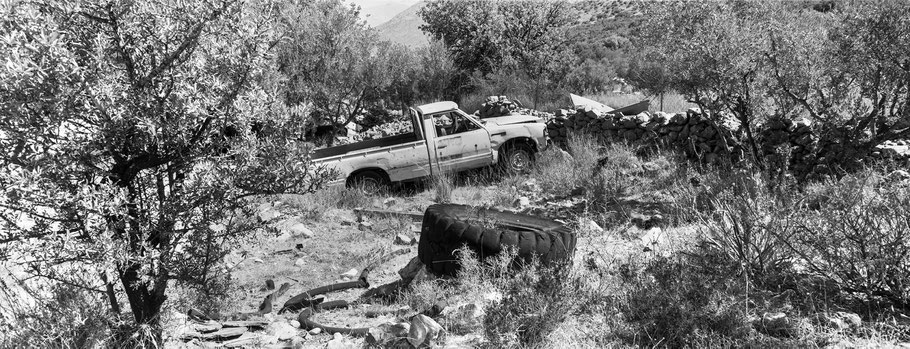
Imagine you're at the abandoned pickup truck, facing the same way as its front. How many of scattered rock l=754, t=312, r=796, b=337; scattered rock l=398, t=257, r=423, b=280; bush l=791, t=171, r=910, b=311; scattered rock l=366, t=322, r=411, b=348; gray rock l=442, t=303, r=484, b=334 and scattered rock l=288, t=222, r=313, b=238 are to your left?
0

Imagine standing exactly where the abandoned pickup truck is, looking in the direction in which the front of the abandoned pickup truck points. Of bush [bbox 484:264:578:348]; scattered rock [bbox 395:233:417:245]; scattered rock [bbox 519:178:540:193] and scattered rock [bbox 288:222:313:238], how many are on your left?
0

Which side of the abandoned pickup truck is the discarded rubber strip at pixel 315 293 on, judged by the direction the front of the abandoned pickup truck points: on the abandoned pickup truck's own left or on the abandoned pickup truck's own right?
on the abandoned pickup truck's own right

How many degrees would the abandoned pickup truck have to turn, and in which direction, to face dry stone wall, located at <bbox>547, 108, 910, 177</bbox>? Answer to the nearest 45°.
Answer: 0° — it already faces it

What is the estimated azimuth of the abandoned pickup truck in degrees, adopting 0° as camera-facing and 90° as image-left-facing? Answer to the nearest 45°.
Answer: approximately 270°

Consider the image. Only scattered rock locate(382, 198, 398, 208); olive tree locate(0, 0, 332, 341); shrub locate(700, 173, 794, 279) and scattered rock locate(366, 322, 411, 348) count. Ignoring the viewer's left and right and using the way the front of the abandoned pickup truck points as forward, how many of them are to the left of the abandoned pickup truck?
0

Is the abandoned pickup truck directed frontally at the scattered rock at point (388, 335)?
no

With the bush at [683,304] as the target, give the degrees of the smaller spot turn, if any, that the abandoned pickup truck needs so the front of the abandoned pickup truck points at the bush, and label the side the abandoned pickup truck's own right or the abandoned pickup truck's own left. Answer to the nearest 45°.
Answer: approximately 90° to the abandoned pickup truck's own right

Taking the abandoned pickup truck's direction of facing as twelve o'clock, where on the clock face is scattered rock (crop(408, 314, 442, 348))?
The scattered rock is roughly at 3 o'clock from the abandoned pickup truck.

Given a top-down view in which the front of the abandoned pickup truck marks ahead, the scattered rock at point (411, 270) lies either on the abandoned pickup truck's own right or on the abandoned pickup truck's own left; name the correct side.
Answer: on the abandoned pickup truck's own right

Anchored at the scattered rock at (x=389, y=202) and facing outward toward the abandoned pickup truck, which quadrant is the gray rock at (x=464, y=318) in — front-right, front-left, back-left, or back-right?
back-right

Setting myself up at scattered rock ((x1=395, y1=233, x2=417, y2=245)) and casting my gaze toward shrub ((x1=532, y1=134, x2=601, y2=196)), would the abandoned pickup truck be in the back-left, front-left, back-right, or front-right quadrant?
front-left

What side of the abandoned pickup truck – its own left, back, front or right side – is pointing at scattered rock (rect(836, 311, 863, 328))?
right

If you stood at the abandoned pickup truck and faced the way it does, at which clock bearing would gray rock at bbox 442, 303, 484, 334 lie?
The gray rock is roughly at 3 o'clock from the abandoned pickup truck.

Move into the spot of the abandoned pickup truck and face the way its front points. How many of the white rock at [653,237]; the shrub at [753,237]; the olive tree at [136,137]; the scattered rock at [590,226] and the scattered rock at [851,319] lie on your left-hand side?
0

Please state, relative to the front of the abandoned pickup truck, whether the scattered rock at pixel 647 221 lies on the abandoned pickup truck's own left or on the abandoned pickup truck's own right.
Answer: on the abandoned pickup truck's own right
